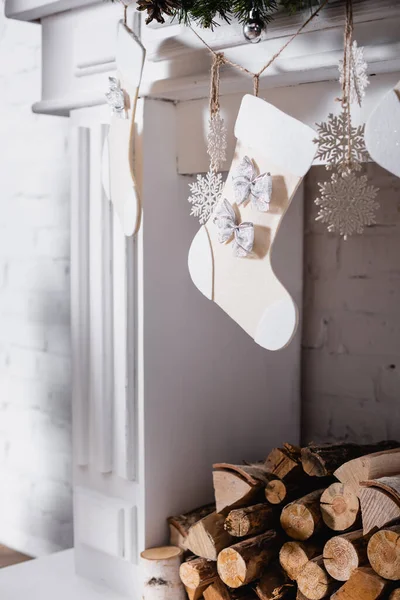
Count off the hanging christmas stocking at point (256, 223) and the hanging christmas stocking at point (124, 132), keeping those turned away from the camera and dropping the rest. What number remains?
0

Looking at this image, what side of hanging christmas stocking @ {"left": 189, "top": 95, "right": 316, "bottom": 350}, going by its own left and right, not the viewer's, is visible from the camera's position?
front

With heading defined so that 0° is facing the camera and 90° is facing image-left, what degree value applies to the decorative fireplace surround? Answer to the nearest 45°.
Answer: approximately 45°
